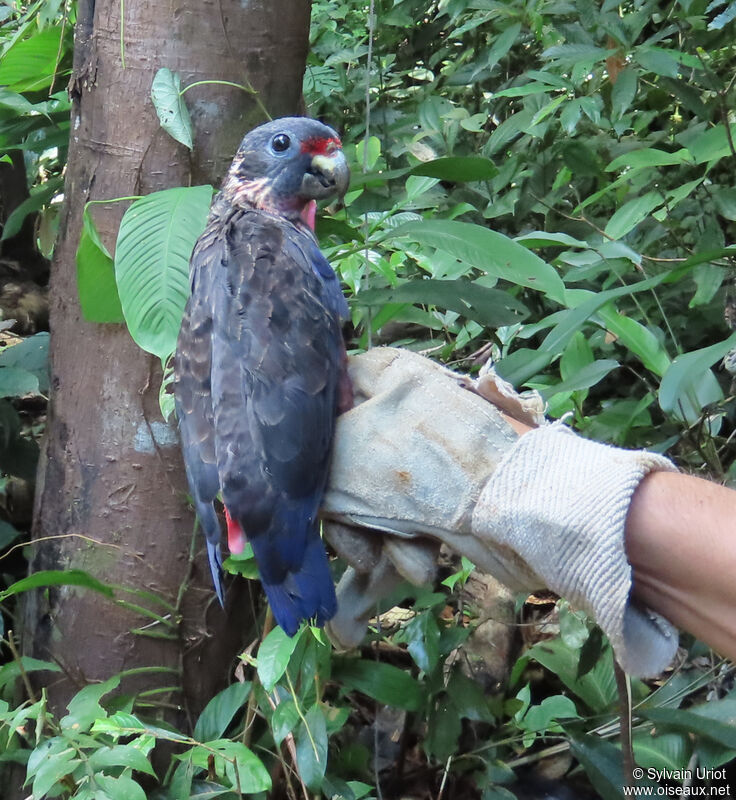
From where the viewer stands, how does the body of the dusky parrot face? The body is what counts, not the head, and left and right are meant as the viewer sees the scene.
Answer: facing away from the viewer and to the right of the viewer

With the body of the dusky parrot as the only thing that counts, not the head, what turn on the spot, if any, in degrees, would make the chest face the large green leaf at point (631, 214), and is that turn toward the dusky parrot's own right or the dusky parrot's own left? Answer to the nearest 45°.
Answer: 0° — it already faces it
